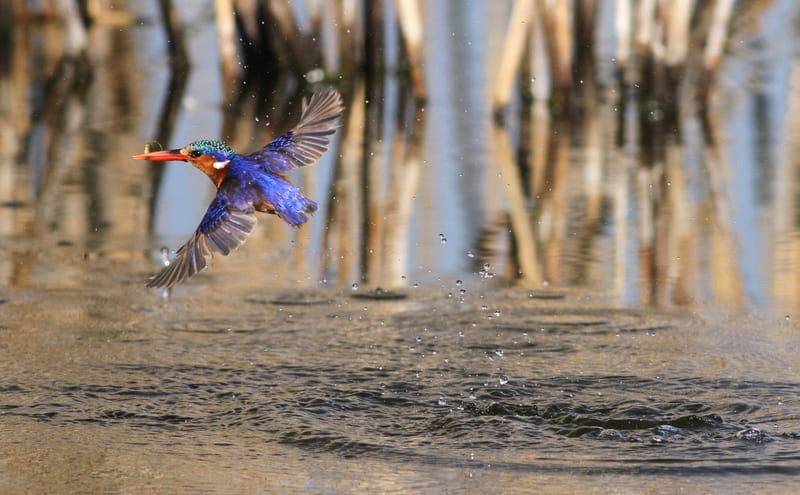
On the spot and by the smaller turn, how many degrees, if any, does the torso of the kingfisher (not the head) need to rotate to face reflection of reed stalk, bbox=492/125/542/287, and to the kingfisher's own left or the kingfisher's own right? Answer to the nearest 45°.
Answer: approximately 135° to the kingfisher's own right

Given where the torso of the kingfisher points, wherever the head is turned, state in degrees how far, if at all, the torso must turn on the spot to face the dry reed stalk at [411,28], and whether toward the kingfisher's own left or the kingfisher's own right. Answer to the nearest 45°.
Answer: approximately 90° to the kingfisher's own right

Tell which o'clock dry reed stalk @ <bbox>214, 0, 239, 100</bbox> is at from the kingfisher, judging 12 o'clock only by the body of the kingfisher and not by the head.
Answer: The dry reed stalk is roughly at 3 o'clock from the kingfisher.

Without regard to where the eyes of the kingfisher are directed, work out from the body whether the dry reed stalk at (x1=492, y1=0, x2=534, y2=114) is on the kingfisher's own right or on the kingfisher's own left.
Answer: on the kingfisher's own right

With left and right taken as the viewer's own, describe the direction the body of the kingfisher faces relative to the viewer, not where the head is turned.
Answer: facing to the left of the viewer
